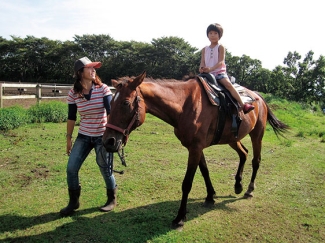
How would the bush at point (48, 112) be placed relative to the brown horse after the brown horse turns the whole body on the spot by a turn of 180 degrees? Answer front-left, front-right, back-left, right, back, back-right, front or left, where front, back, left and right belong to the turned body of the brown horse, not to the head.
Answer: left

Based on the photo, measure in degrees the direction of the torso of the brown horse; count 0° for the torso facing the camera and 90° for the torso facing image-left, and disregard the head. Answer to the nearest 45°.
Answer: approximately 45°

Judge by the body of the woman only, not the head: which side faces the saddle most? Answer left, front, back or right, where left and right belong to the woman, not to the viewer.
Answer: left

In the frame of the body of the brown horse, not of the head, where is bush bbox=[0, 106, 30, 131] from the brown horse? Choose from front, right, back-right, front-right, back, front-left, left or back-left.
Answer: right

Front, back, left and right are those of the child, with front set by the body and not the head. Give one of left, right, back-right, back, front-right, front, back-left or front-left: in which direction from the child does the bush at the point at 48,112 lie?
right

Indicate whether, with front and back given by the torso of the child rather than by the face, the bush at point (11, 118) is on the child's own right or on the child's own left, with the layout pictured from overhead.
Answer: on the child's own right

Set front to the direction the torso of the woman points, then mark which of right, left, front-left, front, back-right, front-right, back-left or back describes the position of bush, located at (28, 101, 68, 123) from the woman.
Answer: back

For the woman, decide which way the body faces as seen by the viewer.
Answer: toward the camera

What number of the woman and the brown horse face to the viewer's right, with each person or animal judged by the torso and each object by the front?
0

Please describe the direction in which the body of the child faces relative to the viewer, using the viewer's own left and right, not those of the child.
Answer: facing the viewer and to the left of the viewer

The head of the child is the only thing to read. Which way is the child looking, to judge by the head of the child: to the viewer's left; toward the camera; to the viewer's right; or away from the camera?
toward the camera
